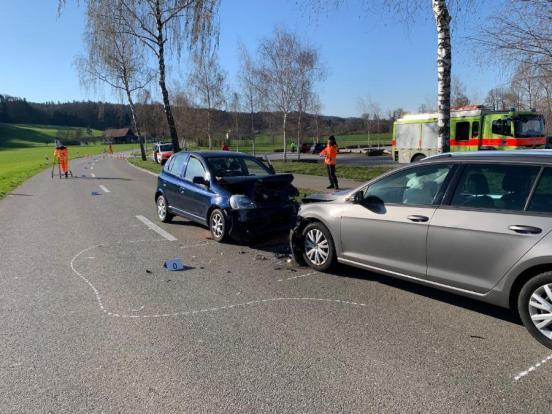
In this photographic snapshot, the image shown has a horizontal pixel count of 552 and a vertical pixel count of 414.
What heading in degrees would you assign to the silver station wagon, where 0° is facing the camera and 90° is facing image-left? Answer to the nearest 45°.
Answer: approximately 135°

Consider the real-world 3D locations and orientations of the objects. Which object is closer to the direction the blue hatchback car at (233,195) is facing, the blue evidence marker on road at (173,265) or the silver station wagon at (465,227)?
the silver station wagon

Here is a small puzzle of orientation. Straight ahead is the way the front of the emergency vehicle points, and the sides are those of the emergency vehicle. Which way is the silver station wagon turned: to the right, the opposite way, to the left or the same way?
the opposite way

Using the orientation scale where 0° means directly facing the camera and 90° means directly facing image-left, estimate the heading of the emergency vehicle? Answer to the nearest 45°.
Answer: approximately 315°

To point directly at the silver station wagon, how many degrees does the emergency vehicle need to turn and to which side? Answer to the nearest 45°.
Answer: approximately 45° to its right

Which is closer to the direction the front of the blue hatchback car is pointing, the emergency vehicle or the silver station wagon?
the silver station wagon

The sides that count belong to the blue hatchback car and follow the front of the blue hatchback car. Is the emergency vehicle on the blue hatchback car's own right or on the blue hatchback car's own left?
on the blue hatchback car's own left

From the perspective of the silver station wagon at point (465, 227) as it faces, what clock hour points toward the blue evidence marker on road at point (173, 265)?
The blue evidence marker on road is roughly at 11 o'clock from the silver station wagon.

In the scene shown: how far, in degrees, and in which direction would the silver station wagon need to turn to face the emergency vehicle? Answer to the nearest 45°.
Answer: approximately 45° to its right

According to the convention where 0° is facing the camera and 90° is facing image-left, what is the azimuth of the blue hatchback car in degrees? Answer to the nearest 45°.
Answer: approximately 315°
